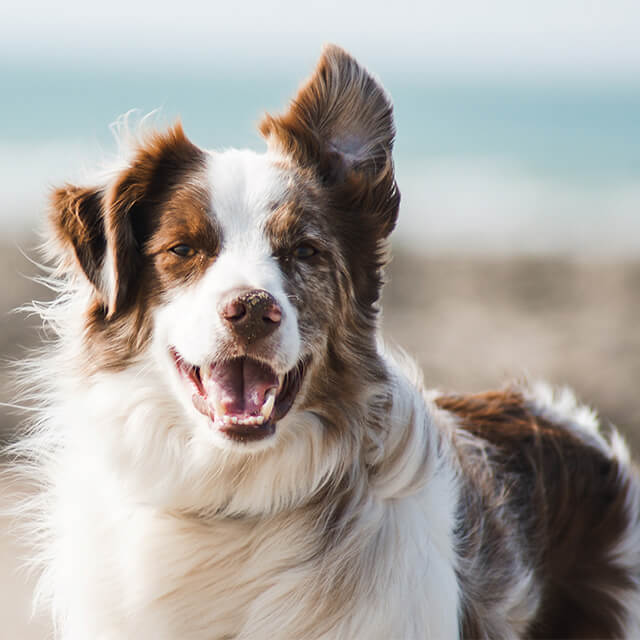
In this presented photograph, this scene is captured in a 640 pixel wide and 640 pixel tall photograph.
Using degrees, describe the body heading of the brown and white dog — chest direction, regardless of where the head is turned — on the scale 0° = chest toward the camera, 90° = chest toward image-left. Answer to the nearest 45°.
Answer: approximately 45°
